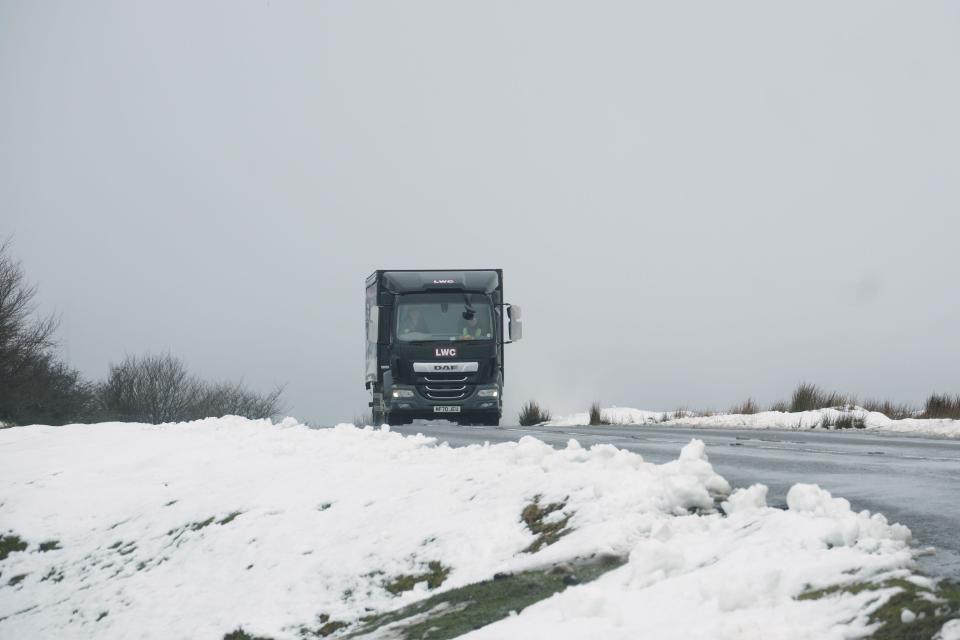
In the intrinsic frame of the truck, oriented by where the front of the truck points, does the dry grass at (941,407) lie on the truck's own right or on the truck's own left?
on the truck's own left

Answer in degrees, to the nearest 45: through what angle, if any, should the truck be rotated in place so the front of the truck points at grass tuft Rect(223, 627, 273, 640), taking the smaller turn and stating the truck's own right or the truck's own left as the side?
0° — it already faces it

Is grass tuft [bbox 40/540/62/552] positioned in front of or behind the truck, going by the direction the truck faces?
in front

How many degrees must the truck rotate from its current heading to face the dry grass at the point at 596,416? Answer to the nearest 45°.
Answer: approximately 135° to its left

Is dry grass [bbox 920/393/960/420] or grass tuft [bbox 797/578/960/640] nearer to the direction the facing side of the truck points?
the grass tuft

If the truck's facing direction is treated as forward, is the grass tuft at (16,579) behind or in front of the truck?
in front

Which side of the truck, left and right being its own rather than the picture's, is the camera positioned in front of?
front

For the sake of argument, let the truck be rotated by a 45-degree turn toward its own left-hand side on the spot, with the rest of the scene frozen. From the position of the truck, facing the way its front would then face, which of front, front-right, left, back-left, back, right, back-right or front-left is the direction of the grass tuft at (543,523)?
front-right

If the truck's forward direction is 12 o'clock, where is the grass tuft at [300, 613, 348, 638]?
The grass tuft is roughly at 12 o'clock from the truck.

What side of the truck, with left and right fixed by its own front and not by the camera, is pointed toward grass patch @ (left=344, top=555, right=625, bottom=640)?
front

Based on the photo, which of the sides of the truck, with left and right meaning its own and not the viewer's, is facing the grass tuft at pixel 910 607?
front
